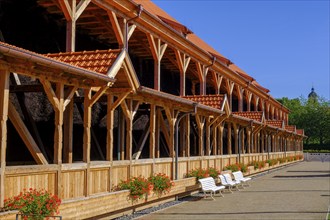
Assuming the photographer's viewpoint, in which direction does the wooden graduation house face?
facing the viewer and to the right of the viewer
